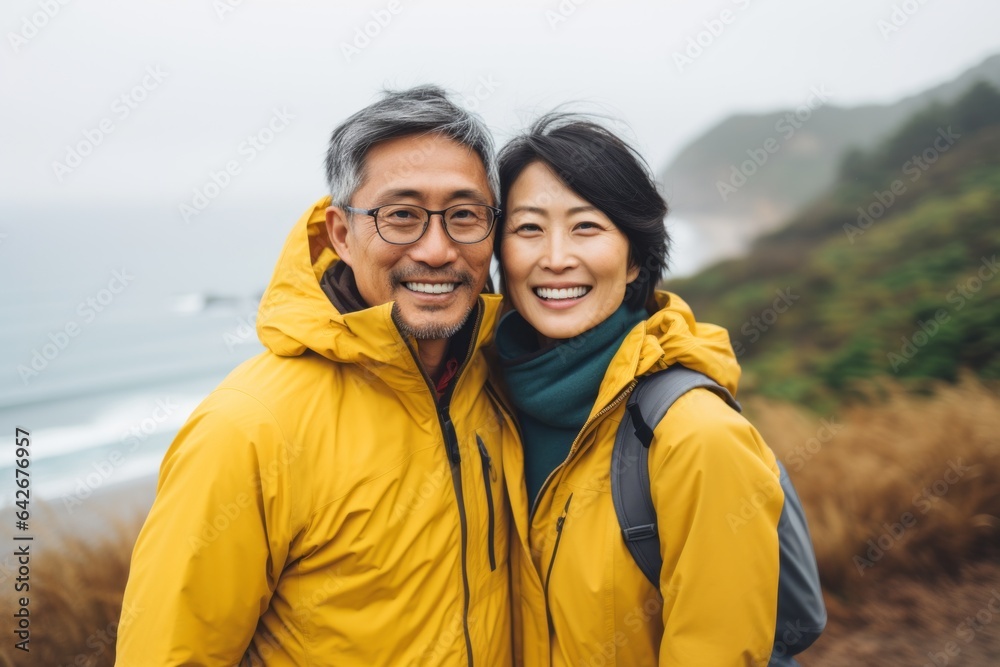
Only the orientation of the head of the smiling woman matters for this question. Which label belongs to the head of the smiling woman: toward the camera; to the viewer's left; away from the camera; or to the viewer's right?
toward the camera

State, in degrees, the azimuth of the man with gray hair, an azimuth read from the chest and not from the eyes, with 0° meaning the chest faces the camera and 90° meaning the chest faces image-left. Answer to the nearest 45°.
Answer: approximately 315°

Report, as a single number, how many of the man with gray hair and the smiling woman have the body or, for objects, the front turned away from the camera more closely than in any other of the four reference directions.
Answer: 0

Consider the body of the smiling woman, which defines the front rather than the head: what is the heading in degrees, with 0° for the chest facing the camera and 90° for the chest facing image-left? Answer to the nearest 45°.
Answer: approximately 45°

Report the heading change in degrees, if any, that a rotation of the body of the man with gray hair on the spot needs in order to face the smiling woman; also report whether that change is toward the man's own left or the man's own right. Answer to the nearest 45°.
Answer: approximately 45° to the man's own left
